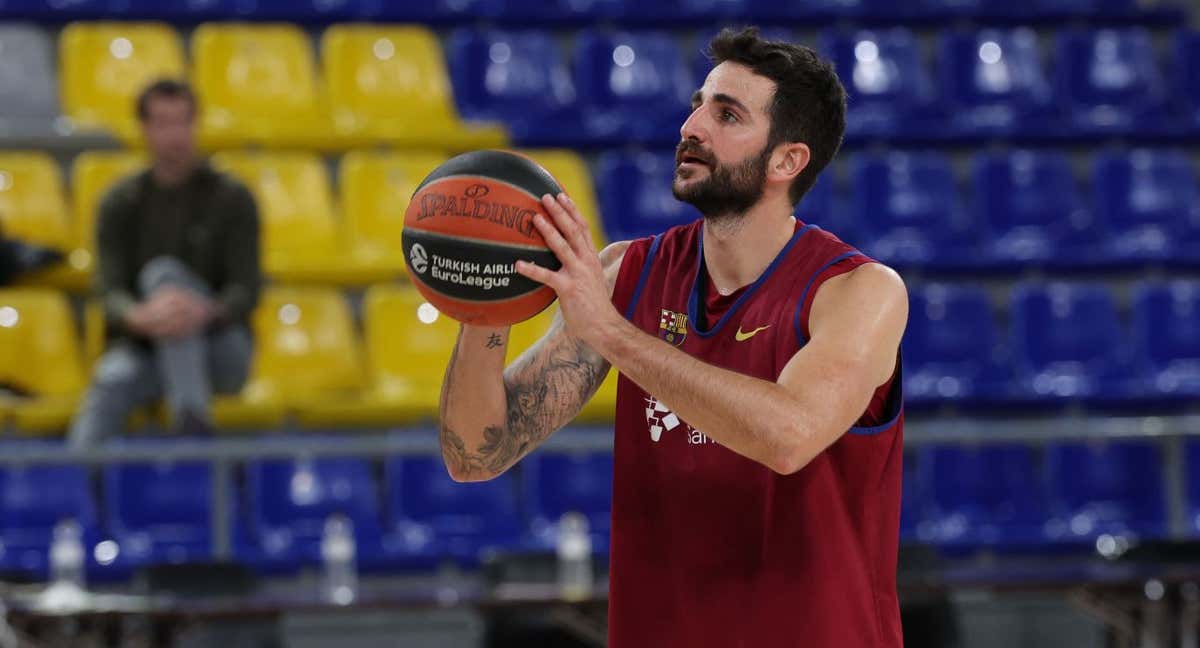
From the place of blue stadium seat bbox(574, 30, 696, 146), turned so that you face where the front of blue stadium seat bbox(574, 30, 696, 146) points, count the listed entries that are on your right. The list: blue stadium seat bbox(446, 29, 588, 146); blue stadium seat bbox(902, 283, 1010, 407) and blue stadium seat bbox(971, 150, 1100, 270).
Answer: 1

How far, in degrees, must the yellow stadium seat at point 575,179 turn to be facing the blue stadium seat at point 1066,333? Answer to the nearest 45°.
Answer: approximately 90° to its left

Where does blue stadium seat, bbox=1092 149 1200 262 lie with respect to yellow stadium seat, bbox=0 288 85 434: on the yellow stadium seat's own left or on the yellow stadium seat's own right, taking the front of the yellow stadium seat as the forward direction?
on the yellow stadium seat's own left

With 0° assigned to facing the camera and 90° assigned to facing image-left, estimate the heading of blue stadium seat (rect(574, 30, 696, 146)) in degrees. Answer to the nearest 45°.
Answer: approximately 0°

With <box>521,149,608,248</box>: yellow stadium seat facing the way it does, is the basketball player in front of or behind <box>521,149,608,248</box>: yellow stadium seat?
in front

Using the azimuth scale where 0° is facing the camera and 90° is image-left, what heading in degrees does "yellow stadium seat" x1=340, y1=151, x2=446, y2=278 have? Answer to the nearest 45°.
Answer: approximately 0°
